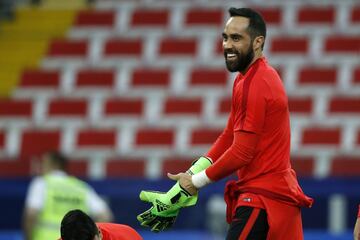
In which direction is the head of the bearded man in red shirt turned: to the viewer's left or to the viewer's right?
to the viewer's left

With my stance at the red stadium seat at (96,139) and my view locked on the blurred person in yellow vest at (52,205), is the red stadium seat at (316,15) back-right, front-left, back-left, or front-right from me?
back-left

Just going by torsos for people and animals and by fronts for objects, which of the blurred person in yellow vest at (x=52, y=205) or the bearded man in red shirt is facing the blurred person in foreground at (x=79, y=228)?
the bearded man in red shirt

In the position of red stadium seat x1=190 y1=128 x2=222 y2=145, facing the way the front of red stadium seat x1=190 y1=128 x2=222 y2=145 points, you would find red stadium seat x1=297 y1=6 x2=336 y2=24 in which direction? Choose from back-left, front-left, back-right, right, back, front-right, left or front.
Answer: back-left

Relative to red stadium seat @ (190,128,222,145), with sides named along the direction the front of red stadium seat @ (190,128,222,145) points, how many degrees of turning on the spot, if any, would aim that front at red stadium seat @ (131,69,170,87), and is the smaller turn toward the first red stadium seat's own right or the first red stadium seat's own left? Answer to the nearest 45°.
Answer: approximately 135° to the first red stadium seat's own right

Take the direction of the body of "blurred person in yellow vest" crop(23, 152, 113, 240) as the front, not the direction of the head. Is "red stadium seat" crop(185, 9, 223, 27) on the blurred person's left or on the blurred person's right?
on the blurred person's right

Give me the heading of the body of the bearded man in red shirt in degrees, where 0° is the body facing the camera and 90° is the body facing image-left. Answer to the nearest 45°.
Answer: approximately 90°

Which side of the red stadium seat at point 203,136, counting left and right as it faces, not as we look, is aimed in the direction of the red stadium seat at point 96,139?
right

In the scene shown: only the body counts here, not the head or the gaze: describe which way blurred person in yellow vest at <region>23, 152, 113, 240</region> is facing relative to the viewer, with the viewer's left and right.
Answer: facing away from the viewer and to the left of the viewer
